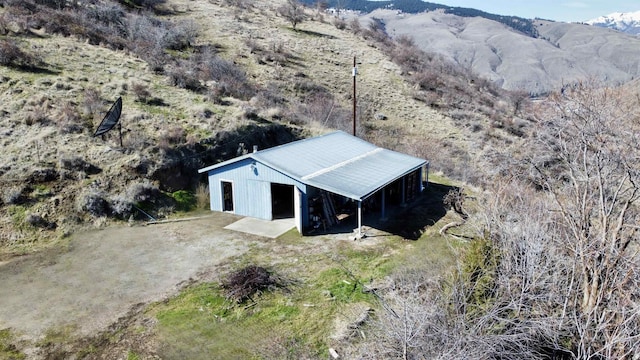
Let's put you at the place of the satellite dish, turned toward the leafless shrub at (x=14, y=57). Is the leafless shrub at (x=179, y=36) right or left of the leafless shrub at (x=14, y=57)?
right

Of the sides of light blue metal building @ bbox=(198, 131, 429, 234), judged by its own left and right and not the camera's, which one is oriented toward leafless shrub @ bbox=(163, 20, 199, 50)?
right

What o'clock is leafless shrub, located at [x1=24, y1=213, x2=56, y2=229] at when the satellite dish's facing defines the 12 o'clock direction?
The leafless shrub is roughly at 10 o'clock from the satellite dish.

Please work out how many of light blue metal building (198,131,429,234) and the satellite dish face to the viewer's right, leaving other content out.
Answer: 0

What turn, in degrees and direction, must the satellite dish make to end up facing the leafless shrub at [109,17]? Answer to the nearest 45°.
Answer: approximately 90° to its right

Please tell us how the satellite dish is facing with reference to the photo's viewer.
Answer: facing to the left of the viewer

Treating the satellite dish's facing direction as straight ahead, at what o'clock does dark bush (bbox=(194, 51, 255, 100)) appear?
The dark bush is roughly at 4 o'clock from the satellite dish.

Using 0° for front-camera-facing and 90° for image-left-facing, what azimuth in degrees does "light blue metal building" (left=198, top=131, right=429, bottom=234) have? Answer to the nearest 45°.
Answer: approximately 45°

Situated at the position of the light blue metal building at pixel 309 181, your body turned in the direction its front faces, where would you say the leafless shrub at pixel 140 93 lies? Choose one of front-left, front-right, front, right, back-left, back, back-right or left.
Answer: right
